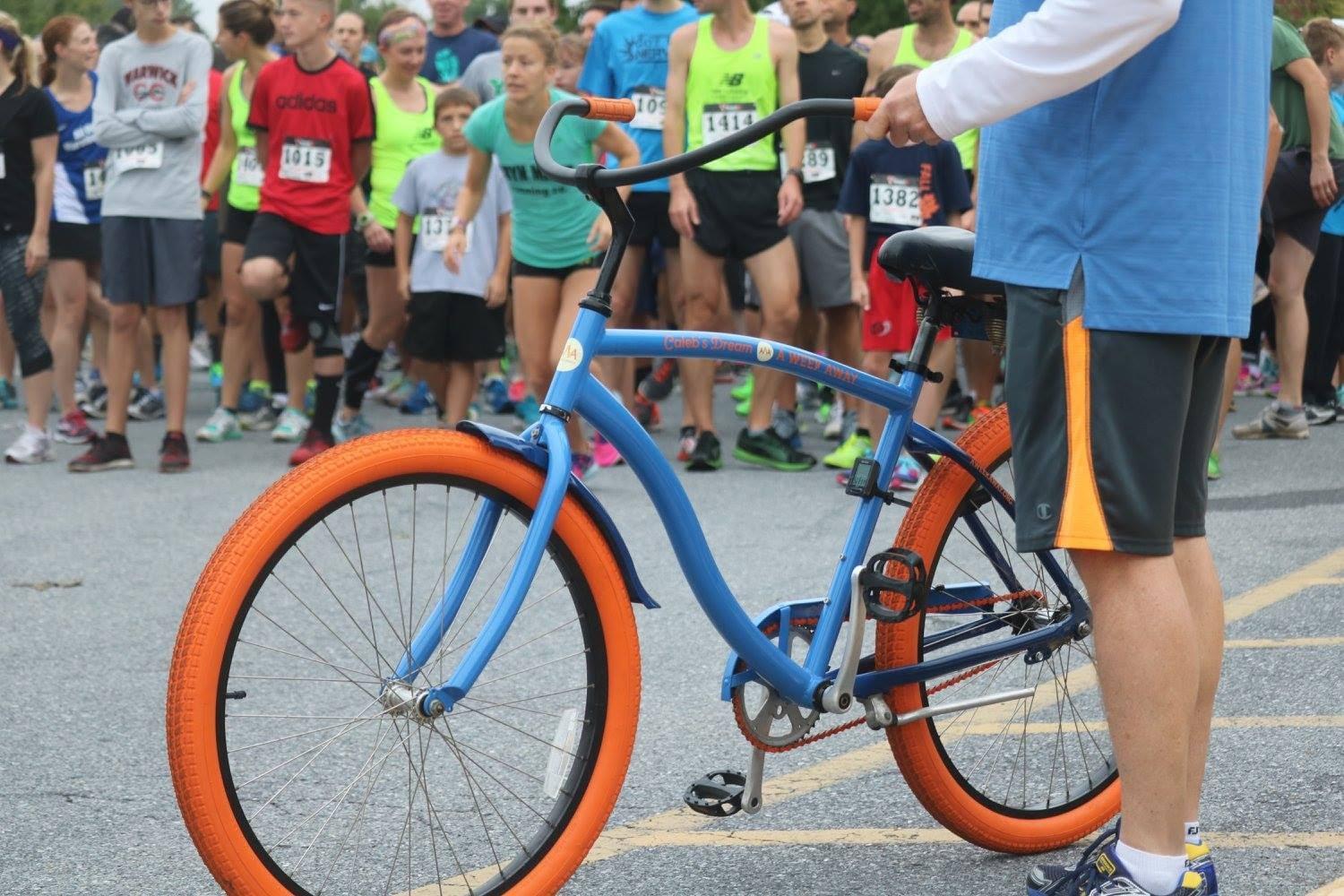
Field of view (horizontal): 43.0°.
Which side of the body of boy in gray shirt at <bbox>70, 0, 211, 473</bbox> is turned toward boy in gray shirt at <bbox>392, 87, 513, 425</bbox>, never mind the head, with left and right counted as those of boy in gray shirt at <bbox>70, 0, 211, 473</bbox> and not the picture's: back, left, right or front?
left

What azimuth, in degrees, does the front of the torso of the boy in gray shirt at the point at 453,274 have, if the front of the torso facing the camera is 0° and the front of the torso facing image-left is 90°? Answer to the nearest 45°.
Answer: approximately 0°

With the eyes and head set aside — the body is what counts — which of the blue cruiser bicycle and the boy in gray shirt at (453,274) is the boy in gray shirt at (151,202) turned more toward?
the blue cruiser bicycle

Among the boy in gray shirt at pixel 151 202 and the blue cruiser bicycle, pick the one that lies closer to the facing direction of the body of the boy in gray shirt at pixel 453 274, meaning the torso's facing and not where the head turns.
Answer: the blue cruiser bicycle

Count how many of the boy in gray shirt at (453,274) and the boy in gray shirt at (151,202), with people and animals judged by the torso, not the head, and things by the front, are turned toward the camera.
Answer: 2

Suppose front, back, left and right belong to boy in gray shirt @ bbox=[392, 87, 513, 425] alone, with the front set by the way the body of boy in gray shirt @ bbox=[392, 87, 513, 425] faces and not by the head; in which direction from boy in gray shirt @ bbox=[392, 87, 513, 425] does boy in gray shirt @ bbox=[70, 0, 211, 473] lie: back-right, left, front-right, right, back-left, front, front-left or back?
right

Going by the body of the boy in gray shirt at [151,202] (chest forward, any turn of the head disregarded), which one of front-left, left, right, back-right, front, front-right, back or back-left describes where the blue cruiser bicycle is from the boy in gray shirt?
front

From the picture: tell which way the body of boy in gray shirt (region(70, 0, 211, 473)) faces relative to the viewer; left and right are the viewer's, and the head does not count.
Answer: facing the viewer

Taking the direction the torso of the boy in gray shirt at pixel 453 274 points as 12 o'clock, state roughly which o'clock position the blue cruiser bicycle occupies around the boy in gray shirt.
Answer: The blue cruiser bicycle is roughly at 12 o'clock from the boy in gray shirt.

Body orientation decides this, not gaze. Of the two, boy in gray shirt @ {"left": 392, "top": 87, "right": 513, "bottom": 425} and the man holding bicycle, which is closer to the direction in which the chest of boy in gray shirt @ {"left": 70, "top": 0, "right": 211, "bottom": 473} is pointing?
the man holding bicycle

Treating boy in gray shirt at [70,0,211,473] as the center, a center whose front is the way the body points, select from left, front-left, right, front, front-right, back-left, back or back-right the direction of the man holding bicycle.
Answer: front
